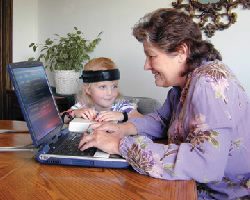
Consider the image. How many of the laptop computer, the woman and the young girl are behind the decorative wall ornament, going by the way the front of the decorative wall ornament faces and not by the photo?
0

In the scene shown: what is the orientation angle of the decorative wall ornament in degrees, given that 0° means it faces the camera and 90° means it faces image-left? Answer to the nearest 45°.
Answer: approximately 0°

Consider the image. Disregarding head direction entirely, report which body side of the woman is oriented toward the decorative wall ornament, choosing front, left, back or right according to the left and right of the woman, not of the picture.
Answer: right

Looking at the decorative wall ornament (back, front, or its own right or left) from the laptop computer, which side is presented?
front

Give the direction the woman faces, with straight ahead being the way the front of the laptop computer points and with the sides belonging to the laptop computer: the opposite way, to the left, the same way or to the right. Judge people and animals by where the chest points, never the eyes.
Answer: the opposite way

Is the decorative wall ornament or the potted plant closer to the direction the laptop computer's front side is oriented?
the decorative wall ornament

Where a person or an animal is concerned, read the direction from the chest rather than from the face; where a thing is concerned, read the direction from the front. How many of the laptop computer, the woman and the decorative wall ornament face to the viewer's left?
1

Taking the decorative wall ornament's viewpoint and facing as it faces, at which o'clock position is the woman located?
The woman is roughly at 12 o'clock from the decorative wall ornament.

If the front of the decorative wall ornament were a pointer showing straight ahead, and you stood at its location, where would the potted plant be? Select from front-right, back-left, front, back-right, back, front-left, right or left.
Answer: right

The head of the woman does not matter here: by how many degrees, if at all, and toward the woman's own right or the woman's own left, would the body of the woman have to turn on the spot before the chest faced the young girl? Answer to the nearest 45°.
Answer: approximately 45° to the woman's own right

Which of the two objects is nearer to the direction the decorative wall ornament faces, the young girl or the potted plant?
the young girl

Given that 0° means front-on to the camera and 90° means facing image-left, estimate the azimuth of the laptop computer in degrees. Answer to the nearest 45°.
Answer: approximately 270°

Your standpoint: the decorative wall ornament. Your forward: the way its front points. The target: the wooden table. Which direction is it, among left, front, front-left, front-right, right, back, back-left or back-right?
front

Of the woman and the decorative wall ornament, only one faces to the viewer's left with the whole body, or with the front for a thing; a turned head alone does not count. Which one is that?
the woman

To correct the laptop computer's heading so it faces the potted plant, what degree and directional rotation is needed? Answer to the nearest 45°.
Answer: approximately 90° to its left

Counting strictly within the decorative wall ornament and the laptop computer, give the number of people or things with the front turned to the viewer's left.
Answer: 0

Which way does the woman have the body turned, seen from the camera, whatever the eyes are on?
to the viewer's left
